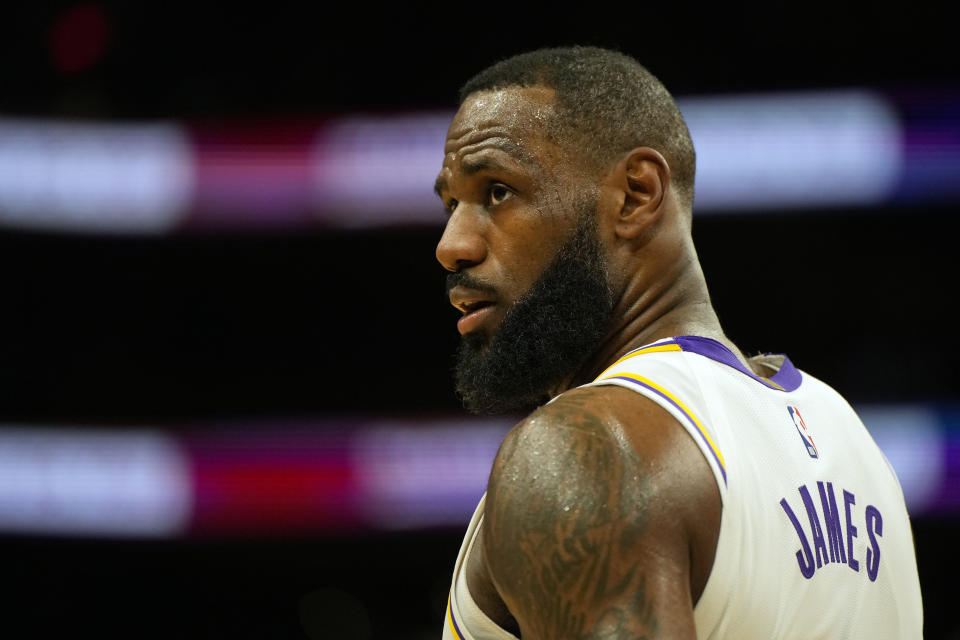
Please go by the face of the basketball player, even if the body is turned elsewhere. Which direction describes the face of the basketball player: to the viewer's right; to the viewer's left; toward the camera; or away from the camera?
to the viewer's left

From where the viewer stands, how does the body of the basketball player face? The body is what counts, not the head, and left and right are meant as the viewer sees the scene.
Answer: facing away from the viewer and to the left of the viewer
